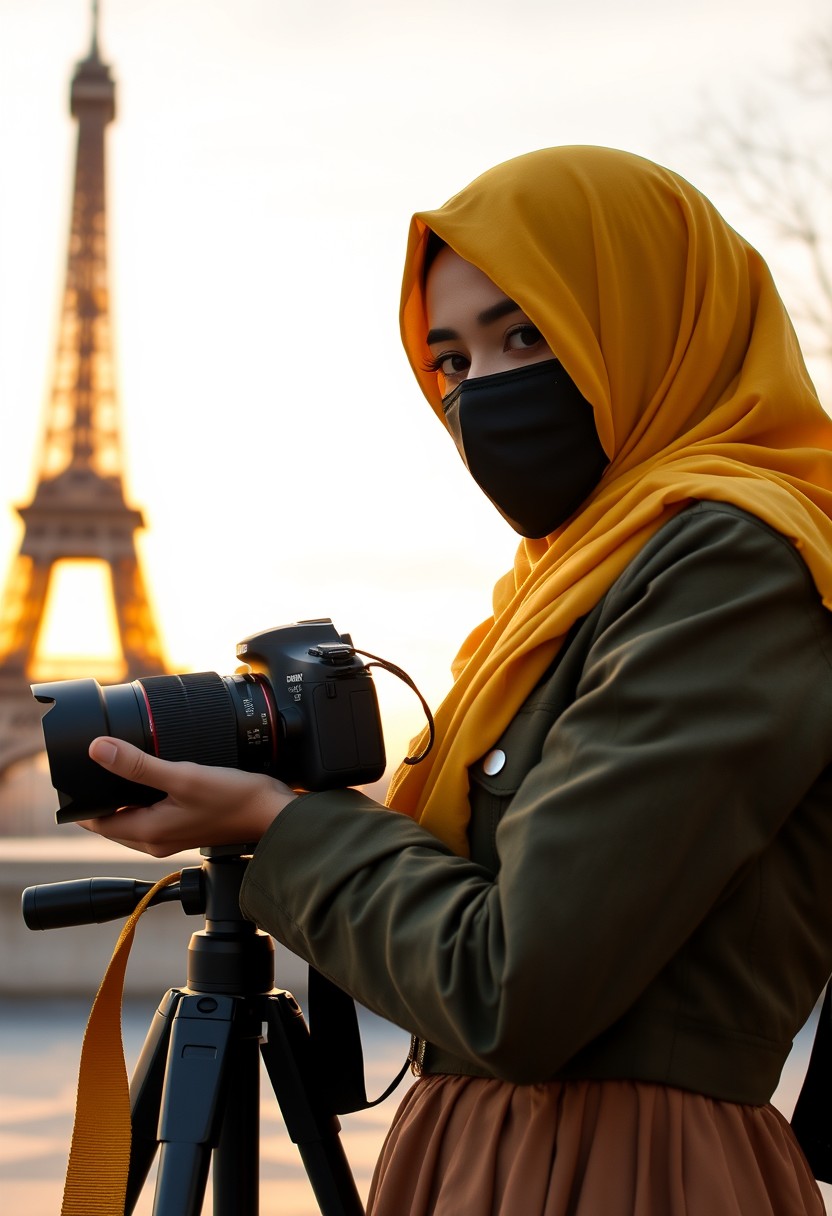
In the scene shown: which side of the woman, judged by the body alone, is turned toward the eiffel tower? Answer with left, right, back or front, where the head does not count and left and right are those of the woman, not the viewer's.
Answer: right

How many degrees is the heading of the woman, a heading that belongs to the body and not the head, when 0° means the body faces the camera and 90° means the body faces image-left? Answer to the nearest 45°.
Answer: approximately 90°
